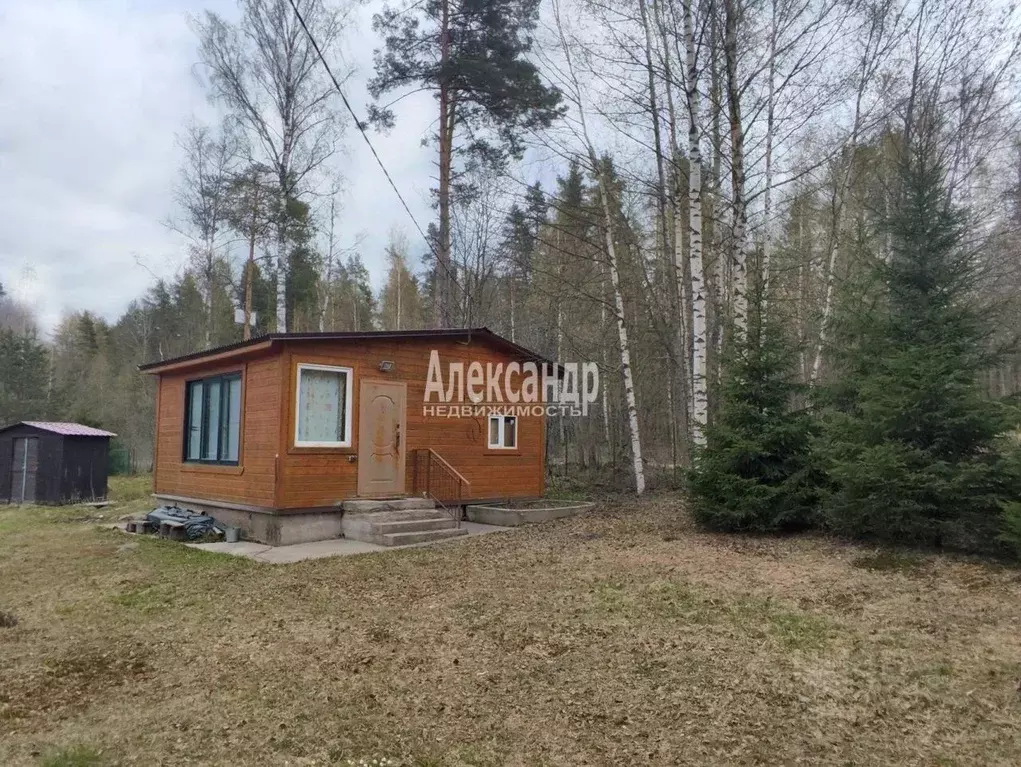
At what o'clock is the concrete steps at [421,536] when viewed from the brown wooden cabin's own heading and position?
The concrete steps is roughly at 12 o'clock from the brown wooden cabin.

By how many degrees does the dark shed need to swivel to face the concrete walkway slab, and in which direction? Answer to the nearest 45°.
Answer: approximately 45° to its left

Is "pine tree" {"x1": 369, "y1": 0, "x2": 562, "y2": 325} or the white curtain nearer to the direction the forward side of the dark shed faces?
the white curtain

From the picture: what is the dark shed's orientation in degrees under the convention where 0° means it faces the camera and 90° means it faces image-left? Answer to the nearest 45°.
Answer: approximately 45°

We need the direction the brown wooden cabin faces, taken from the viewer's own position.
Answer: facing the viewer and to the right of the viewer

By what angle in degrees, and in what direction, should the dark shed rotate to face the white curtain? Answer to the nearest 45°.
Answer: approximately 45° to its left

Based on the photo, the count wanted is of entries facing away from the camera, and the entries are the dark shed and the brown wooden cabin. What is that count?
0

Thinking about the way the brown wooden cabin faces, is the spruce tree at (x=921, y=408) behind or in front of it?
in front
